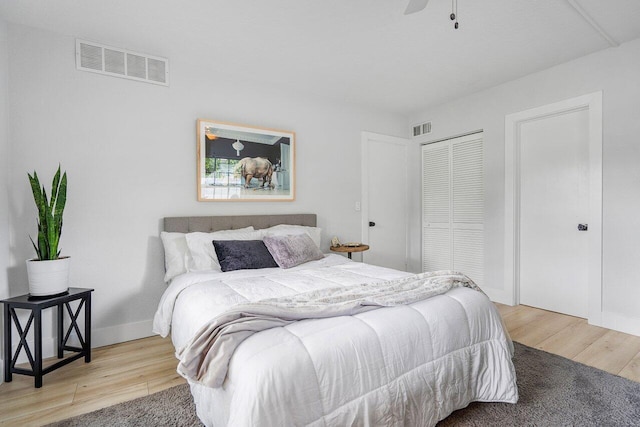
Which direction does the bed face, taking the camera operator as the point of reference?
facing the viewer and to the right of the viewer

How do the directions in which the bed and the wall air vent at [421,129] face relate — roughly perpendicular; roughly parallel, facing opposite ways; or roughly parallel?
roughly perpendicular

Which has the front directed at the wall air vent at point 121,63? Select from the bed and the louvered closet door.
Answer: the louvered closet door

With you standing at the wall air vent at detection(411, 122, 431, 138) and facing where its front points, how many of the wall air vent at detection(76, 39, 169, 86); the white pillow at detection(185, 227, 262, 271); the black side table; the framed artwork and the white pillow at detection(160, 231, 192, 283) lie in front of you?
5

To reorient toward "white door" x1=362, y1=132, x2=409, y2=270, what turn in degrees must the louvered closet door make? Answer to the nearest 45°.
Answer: approximately 45° to its right

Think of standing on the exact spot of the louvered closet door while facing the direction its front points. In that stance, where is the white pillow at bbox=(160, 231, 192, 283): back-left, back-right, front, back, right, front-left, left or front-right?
front

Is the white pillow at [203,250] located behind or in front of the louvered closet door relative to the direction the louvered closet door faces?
in front

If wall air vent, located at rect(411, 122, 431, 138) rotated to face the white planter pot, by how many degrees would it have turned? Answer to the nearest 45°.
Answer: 0° — it already faces it

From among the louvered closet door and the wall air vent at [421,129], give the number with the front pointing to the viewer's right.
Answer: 0

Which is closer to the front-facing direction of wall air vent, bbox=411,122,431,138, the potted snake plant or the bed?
the potted snake plant

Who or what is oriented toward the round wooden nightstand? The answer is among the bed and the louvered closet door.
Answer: the louvered closet door

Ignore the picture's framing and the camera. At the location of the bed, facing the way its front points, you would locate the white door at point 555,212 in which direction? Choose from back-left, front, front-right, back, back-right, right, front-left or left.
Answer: left

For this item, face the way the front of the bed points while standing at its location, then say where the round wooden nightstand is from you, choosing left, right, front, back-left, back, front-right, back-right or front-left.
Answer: back-left

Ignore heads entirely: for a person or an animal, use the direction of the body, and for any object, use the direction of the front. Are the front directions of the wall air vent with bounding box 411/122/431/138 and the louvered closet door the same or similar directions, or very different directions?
same or similar directions

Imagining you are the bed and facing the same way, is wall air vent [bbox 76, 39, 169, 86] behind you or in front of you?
behind

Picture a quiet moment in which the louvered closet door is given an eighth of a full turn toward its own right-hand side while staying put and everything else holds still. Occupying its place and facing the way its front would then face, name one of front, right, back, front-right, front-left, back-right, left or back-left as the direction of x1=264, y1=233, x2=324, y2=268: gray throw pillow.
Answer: front-left

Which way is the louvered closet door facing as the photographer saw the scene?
facing the viewer and to the left of the viewer
